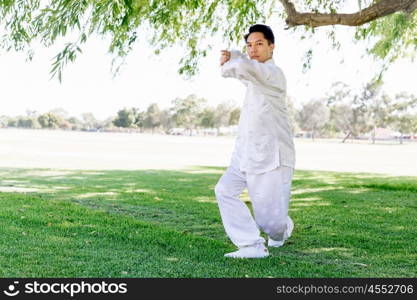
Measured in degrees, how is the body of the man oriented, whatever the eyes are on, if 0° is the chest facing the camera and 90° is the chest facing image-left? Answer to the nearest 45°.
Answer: approximately 45°
